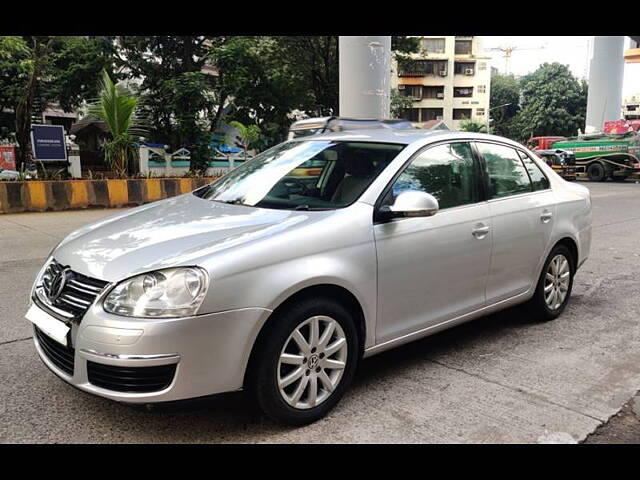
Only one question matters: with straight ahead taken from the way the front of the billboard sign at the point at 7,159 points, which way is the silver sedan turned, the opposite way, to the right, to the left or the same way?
to the right

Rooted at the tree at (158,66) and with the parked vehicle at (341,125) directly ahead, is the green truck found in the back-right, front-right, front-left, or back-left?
front-left

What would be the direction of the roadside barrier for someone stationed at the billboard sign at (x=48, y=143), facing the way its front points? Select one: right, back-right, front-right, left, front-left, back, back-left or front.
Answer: front

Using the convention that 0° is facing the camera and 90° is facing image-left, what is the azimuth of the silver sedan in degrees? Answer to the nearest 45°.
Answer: approximately 45°

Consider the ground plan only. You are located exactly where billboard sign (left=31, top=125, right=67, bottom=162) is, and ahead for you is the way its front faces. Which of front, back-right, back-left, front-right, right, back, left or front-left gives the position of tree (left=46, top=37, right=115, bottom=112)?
back

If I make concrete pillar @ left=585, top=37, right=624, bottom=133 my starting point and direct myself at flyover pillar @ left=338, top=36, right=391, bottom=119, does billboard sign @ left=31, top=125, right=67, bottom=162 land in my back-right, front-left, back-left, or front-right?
front-right

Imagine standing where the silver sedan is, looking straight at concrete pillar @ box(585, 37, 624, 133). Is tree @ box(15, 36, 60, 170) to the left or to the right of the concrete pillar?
left

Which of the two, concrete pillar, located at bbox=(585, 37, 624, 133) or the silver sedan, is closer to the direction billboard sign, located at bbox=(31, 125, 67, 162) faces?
the silver sedan

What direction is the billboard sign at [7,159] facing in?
toward the camera

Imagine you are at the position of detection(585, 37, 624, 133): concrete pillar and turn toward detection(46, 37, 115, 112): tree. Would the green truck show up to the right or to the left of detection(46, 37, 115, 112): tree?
left

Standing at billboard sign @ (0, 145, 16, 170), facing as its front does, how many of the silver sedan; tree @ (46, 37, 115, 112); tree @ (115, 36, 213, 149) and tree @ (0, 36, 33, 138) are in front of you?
1

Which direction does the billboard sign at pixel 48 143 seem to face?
toward the camera

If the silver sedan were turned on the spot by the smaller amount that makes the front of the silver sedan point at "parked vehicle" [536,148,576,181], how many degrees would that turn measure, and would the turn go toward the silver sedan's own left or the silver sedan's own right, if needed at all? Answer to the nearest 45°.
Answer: approximately 180°
